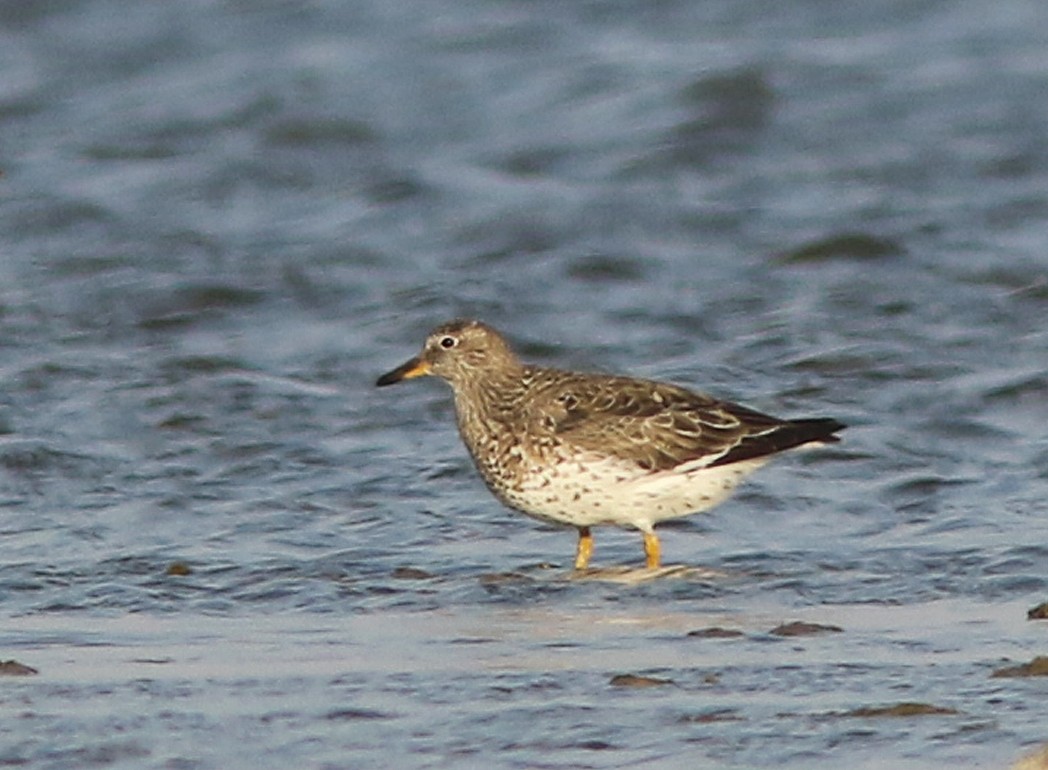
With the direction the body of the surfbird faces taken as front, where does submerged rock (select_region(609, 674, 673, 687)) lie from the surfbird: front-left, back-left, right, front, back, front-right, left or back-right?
left

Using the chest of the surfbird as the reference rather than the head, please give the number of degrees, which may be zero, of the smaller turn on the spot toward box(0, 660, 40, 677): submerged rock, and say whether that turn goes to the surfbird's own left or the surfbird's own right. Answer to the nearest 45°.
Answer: approximately 45° to the surfbird's own left

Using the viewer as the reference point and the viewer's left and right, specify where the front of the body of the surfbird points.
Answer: facing to the left of the viewer

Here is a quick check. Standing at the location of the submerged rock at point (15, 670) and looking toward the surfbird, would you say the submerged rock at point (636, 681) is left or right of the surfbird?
right

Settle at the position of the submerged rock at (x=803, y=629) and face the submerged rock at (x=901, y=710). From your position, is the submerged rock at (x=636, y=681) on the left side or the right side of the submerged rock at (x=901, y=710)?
right

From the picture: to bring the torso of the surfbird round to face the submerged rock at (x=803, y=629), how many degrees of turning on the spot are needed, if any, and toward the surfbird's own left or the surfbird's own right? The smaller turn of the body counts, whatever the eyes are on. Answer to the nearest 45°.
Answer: approximately 90° to the surfbird's own left

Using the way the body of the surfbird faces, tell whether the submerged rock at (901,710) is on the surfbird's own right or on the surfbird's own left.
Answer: on the surfbird's own left
